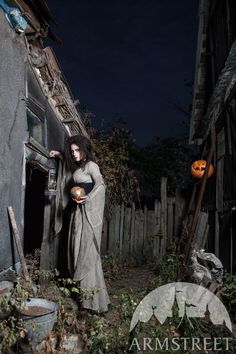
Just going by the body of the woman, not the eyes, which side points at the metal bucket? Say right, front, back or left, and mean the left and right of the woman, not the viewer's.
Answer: front

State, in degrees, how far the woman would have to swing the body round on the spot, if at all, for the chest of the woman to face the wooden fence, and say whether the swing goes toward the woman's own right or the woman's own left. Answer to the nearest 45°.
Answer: approximately 135° to the woman's own right

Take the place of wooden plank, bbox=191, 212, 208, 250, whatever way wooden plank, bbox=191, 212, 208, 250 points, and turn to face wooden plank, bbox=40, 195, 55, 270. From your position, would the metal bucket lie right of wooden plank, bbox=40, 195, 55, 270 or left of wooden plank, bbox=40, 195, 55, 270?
left

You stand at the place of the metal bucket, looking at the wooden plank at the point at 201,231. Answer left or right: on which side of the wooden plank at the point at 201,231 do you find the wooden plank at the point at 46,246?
left

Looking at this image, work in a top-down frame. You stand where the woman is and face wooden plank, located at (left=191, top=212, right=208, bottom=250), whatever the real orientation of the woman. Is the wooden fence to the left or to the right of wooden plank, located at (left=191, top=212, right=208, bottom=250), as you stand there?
left

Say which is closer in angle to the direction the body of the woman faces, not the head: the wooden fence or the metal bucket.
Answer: the metal bucket

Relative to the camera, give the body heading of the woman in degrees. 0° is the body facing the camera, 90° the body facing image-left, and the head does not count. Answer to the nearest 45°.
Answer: approximately 45°

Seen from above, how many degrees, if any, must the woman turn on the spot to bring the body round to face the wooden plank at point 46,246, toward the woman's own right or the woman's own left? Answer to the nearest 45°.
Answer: approximately 90° to the woman's own right
